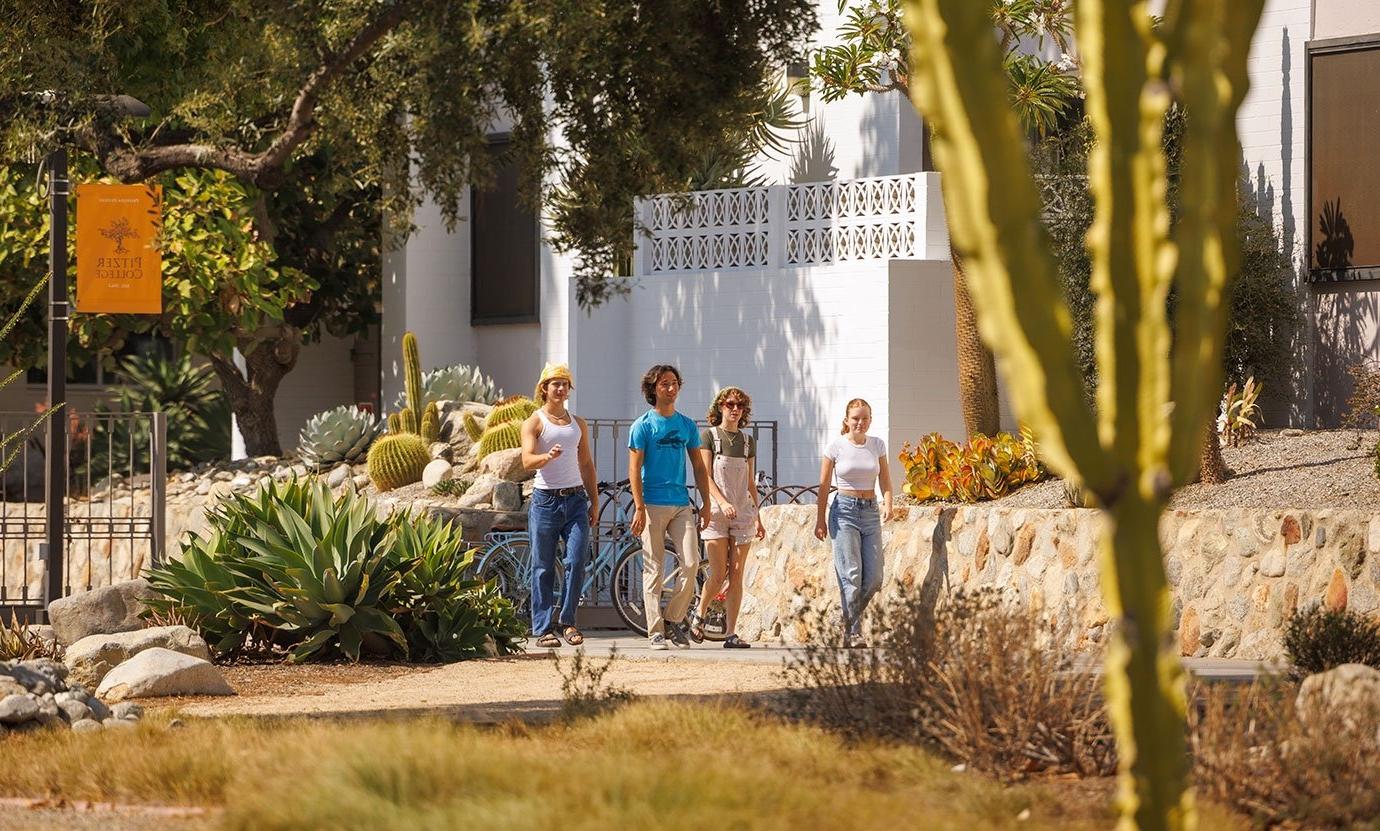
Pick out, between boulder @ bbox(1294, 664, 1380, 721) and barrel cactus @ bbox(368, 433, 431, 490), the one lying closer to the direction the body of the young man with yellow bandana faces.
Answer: the boulder

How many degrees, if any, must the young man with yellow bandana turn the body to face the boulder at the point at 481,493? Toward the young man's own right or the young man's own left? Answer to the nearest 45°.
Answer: approximately 180°

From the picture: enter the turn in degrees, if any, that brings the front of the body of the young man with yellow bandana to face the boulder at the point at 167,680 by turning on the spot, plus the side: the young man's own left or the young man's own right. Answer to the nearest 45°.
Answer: approximately 45° to the young man's own right

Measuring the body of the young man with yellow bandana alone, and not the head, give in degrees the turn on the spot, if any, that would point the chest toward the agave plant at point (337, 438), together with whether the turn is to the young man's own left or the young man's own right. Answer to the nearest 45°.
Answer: approximately 180°

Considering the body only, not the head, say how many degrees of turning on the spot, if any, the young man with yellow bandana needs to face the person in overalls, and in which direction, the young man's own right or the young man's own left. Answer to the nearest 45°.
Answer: approximately 90° to the young man's own left

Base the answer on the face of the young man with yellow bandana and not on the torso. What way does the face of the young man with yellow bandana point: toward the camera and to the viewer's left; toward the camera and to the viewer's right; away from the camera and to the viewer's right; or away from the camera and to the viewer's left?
toward the camera and to the viewer's right

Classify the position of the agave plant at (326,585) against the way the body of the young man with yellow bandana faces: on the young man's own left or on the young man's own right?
on the young man's own right

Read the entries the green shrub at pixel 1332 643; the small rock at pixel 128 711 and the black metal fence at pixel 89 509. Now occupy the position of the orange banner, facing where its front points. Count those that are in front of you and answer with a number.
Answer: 1
